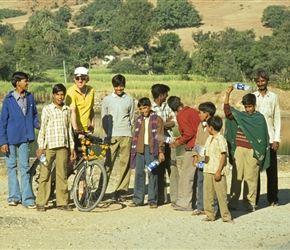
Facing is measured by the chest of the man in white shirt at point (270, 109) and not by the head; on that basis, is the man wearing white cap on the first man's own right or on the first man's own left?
on the first man's own right

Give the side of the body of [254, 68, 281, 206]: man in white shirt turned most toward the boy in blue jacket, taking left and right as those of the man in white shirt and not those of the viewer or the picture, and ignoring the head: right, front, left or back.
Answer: right

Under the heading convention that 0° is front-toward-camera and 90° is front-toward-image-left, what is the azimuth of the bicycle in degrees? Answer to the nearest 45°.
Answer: approximately 315°

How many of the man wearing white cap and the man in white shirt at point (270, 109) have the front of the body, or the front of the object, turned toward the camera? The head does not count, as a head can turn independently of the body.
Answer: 2

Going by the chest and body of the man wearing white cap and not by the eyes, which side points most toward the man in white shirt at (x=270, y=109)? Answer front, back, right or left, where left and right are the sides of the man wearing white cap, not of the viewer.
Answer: left

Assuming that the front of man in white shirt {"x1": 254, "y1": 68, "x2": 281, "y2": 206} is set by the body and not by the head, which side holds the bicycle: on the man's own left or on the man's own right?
on the man's own right

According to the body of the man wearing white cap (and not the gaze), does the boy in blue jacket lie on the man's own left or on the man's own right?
on the man's own right

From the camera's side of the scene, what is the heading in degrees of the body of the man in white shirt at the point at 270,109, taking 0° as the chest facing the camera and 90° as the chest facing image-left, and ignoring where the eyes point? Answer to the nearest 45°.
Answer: approximately 0°
